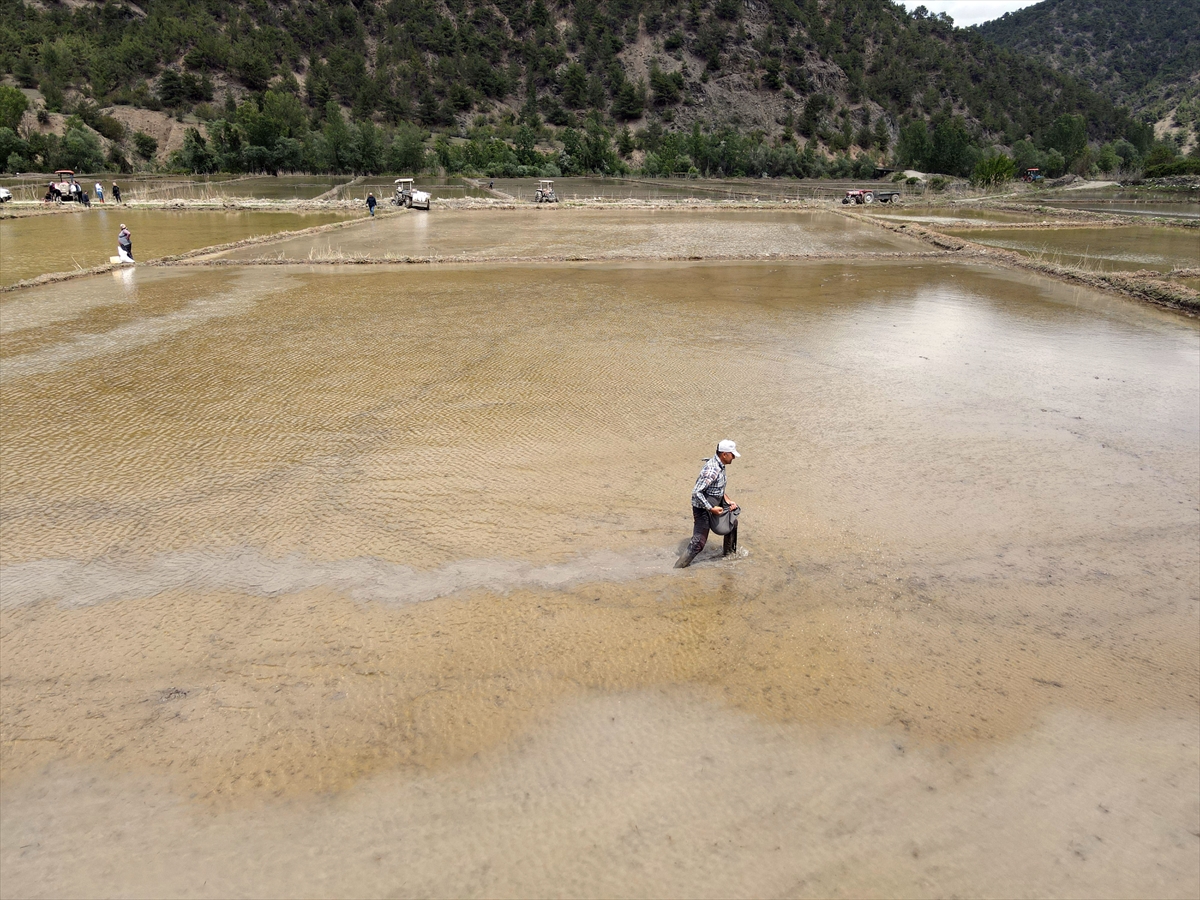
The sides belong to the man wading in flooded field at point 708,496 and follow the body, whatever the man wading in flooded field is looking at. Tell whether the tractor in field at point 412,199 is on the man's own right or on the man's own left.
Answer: on the man's own left

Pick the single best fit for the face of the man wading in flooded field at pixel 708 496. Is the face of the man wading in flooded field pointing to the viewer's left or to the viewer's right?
to the viewer's right

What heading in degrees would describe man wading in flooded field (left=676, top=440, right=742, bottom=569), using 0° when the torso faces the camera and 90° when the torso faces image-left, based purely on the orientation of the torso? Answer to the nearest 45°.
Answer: approximately 270°
